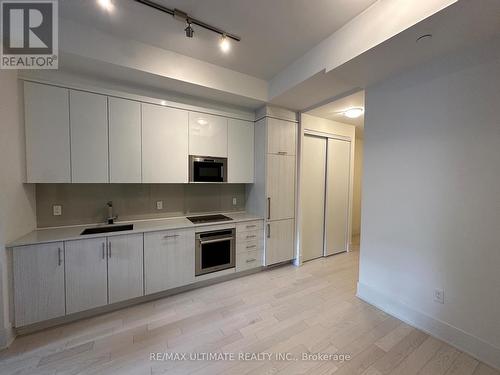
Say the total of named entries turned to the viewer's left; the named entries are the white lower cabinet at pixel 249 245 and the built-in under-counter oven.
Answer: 0

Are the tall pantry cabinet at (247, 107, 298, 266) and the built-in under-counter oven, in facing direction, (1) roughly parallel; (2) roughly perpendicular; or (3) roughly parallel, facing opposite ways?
roughly parallel

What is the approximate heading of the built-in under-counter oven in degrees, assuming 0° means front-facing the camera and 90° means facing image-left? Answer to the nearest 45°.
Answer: approximately 315°

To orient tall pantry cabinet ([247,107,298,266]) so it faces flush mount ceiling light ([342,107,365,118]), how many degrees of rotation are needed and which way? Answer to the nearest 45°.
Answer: approximately 45° to its left

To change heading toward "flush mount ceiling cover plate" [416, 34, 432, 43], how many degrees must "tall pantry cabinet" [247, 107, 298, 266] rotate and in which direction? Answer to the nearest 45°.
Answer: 0° — it already faces it

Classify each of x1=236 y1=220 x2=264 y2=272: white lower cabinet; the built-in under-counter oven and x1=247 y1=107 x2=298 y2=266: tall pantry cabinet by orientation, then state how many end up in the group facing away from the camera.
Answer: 0

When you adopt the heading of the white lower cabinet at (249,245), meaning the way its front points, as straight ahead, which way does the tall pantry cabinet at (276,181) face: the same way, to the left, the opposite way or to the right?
the same way

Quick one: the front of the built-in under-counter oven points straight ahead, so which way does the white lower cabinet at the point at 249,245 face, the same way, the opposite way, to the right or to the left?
the same way

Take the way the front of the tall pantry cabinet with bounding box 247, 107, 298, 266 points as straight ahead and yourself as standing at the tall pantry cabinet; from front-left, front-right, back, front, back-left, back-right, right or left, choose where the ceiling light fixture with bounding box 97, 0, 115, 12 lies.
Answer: right

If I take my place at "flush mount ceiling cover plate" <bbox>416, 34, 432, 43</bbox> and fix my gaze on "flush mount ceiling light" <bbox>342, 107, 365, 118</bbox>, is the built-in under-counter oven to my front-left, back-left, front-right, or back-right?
front-left

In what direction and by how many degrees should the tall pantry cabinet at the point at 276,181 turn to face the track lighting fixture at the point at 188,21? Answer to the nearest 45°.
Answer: approximately 90° to its right

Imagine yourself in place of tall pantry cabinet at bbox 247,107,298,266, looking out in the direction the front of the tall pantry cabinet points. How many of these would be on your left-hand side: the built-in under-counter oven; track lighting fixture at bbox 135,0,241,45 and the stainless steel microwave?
0

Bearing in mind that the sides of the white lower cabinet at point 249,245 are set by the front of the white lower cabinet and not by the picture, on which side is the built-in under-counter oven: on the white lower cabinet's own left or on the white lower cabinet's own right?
on the white lower cabinet's own right
